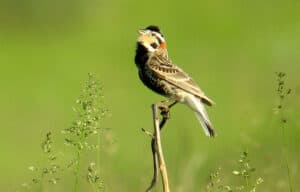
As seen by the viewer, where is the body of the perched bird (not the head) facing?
to the viewer's left
